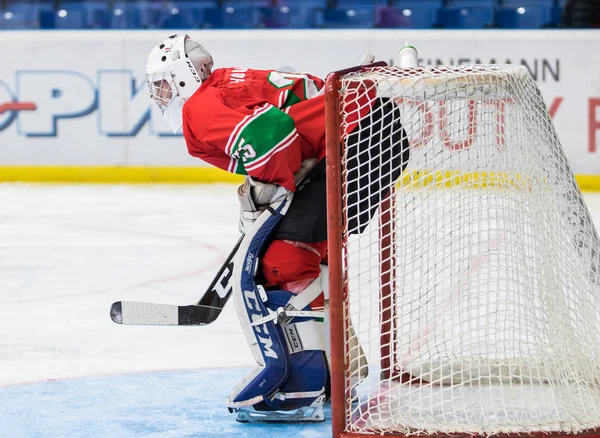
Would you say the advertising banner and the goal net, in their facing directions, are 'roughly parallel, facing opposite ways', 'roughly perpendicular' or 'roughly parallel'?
roughly perpendicular

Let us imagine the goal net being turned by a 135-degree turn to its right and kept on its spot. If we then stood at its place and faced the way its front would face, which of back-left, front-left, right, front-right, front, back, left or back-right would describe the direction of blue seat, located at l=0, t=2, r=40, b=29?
left

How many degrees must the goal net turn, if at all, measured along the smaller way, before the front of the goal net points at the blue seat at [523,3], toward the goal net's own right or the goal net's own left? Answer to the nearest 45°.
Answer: approximately 90° to the goal net's own right

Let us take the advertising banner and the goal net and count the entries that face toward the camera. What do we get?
1

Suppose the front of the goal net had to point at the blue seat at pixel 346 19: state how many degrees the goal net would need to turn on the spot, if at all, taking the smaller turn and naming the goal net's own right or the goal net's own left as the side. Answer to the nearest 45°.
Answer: approximately 90° to the goal net's own right

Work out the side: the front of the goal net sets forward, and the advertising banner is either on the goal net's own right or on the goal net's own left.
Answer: on the goal net's own right

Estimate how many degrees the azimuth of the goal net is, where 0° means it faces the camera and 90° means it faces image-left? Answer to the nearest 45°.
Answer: approximately 90°

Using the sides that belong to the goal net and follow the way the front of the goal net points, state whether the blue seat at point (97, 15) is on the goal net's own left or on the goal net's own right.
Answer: on the goal net's own right

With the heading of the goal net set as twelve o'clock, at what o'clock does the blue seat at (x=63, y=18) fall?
The blue seat is roughly at 2 o'clock from the goal net.

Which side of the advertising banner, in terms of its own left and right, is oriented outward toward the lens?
front
